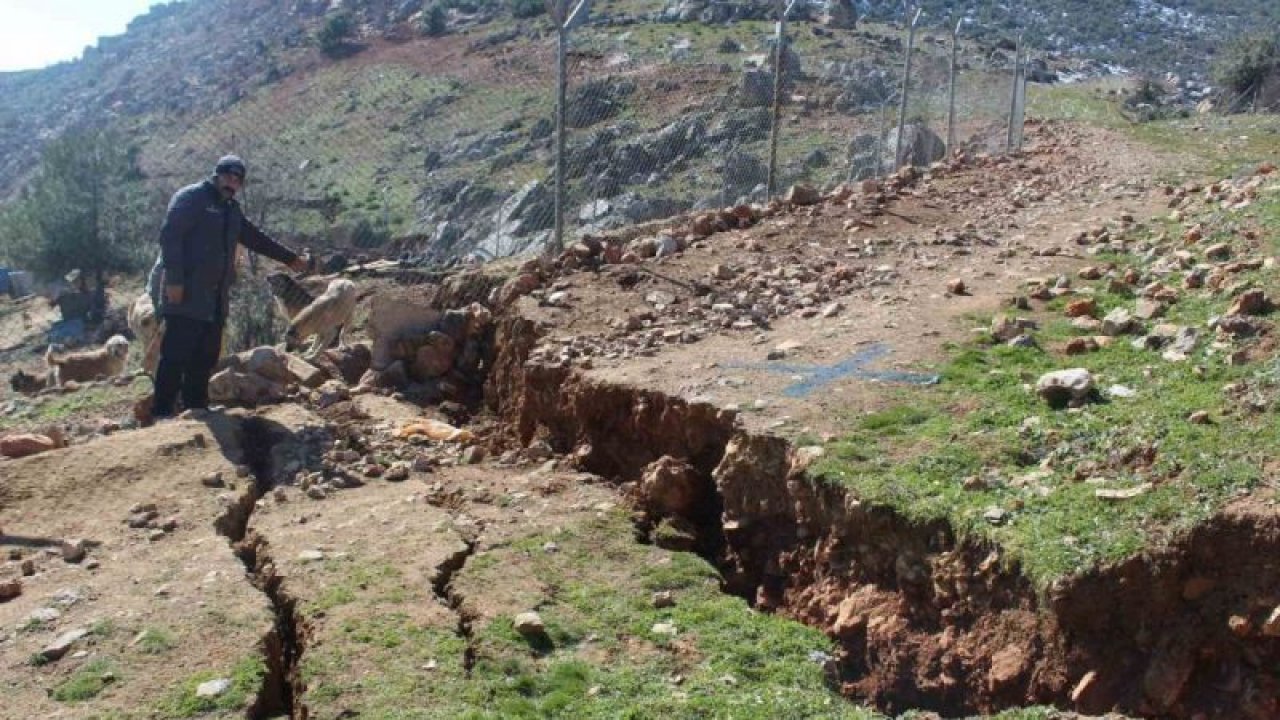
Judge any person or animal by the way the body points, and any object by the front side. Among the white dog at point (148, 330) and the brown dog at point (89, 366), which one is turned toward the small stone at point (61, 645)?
the white dog

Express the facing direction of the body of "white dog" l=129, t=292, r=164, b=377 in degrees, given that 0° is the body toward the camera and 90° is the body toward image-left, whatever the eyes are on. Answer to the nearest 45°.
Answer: approximately 0°

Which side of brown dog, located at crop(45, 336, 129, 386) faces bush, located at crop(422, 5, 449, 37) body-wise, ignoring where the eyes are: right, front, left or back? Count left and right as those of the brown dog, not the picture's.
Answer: left

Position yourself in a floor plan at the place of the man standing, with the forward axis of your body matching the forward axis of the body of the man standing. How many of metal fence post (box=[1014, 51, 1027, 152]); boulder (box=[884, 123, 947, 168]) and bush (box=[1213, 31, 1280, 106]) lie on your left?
3

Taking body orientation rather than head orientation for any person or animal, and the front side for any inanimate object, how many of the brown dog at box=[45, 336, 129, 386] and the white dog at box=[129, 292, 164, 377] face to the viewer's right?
1

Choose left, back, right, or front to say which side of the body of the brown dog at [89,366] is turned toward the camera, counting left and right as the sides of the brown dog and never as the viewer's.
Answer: right

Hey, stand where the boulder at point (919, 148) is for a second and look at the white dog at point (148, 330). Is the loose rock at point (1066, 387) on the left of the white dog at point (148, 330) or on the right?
left
